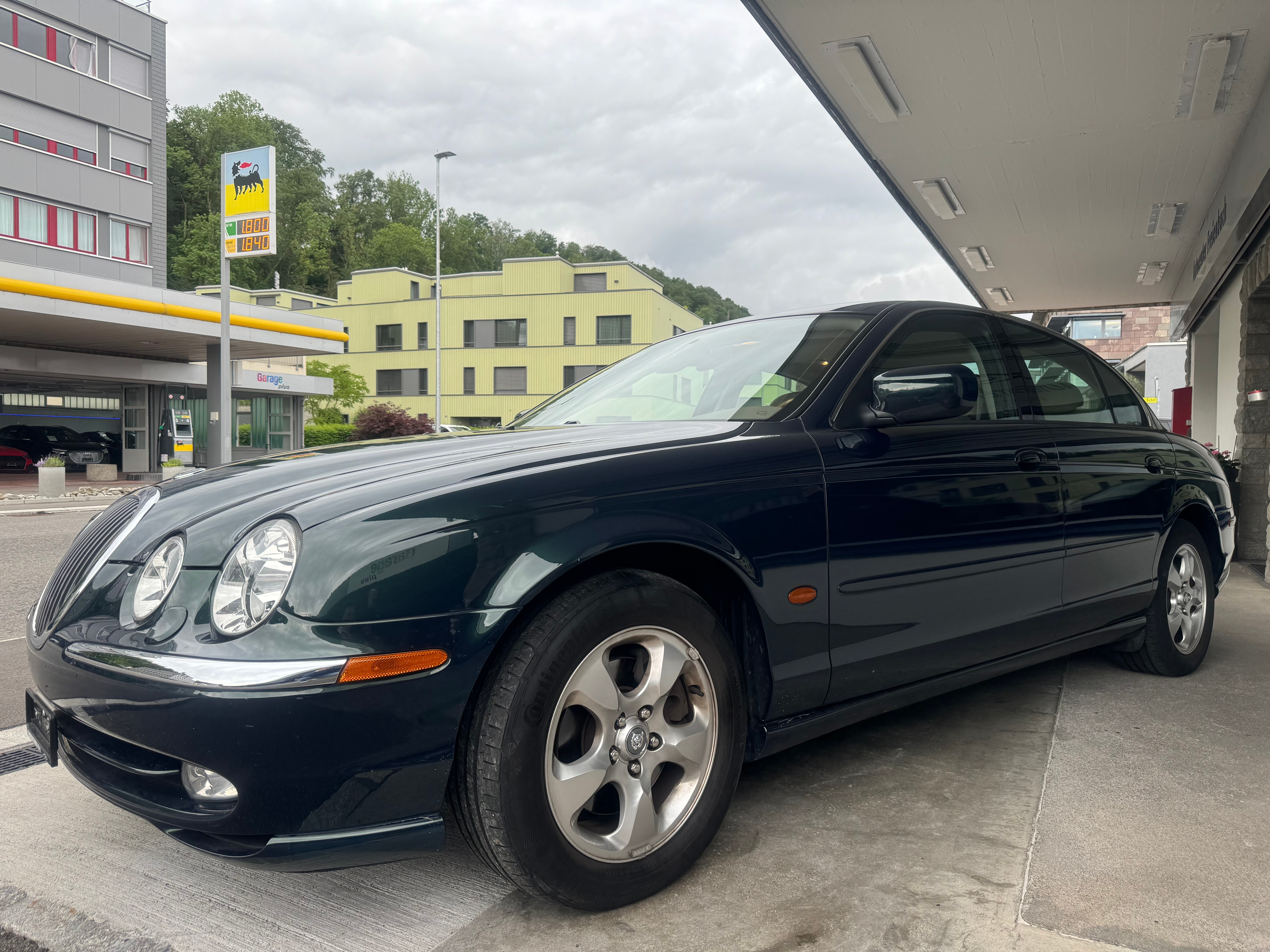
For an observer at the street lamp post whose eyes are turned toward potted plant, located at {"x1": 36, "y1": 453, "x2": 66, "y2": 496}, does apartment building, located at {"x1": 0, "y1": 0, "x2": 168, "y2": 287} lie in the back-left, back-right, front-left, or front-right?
front-right

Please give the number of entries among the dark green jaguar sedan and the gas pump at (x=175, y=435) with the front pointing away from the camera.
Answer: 0

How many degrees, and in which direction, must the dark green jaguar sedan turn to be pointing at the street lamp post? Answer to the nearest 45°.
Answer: approximately 135° to its right

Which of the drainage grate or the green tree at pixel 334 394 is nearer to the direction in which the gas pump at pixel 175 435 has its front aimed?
the drainage grate

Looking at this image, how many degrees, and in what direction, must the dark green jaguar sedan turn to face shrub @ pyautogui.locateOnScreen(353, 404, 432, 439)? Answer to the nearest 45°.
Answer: approximately 135° to its right

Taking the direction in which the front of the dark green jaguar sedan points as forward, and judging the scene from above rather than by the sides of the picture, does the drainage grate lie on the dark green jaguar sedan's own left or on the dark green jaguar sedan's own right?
on the dark green jaguar sedan's own right

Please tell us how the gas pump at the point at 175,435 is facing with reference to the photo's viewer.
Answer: facing the viewer and to the right of the viewer

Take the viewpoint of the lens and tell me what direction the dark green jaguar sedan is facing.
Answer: facing the viewer and to the left of the viewer

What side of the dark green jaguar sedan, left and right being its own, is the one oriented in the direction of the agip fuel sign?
right

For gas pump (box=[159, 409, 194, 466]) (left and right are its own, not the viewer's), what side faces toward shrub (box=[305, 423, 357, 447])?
left

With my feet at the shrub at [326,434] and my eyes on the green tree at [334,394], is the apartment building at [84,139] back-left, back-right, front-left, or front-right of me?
back-left

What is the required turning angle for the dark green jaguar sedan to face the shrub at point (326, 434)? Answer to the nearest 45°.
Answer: approximately 135° to its right

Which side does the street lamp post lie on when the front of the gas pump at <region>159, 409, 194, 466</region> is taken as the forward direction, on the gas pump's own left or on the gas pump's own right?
on the gas pump's own left
